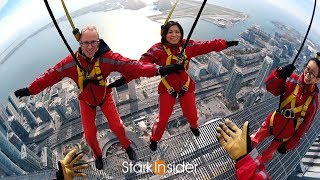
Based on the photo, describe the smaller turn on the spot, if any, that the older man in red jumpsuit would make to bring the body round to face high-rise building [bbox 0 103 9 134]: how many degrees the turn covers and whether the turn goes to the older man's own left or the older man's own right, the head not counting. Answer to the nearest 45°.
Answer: approximately 135° to the older man's own right

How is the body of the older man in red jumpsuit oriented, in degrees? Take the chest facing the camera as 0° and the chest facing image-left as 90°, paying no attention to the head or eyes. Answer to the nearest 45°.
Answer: approximately 0°

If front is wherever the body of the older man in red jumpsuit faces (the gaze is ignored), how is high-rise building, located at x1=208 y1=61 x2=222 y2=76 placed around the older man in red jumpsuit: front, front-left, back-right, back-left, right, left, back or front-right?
back-left

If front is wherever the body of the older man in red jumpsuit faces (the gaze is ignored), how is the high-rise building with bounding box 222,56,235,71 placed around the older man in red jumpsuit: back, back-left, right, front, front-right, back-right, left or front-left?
back-left

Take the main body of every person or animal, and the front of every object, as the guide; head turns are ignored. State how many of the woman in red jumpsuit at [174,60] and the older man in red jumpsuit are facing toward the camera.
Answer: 2
